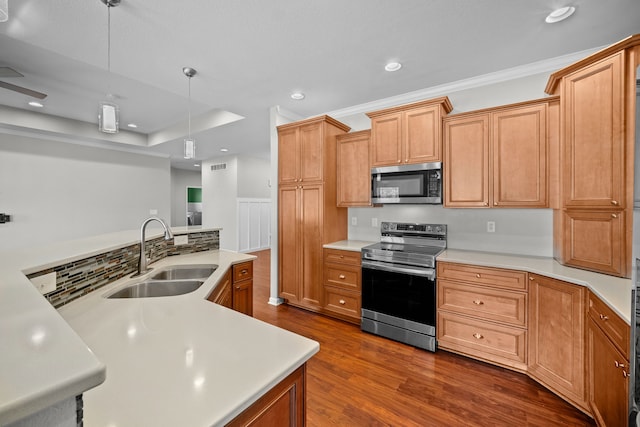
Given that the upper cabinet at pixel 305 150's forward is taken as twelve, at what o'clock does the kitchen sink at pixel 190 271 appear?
The kitchen sink is roughly at 12 o'clock from the upper cabinet.

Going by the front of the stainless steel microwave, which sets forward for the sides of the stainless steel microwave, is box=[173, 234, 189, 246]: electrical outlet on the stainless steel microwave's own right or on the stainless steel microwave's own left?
on the stainless steel microwave's own right

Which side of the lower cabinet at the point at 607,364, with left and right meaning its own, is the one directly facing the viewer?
left

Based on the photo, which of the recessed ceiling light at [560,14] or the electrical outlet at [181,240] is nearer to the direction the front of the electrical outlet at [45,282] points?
the recessed ceiling light

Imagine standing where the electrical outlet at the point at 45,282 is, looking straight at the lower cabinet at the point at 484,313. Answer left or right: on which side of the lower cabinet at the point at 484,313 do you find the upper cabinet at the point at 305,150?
left

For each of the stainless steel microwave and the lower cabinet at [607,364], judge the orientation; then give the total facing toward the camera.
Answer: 1
